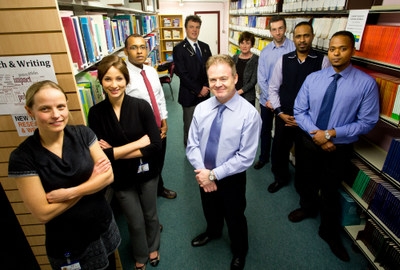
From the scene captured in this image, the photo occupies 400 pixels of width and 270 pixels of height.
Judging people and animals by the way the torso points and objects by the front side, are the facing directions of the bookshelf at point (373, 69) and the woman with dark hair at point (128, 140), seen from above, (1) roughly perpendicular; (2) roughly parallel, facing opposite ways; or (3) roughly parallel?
roughly perpendicular

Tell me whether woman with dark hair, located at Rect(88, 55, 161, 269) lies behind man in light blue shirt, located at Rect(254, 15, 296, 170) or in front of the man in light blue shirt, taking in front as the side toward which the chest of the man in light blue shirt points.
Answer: in front

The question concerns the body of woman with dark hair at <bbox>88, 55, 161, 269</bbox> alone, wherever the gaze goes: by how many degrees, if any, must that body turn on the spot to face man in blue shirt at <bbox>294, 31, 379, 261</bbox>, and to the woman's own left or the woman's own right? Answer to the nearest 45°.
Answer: approximately 90° to the woman's own left

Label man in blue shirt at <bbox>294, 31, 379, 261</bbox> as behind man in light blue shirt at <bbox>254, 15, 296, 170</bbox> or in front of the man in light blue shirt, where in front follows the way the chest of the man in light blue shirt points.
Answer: in front
